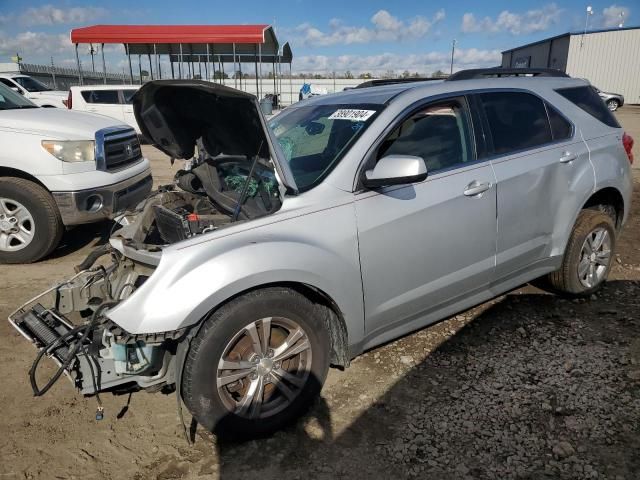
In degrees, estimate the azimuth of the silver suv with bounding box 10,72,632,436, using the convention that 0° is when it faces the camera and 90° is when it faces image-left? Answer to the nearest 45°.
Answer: approximately 45°

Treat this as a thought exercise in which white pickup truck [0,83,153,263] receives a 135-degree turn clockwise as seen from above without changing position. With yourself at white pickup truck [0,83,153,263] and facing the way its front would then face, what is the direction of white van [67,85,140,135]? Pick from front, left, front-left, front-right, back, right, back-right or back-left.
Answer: right

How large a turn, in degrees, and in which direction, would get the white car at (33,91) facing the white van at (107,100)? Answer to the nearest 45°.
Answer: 0° — it already faces it

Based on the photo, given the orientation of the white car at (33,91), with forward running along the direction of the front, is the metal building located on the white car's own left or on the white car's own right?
on the white car's own left

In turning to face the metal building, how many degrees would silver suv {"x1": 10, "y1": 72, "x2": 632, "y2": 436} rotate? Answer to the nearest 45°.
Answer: approximately 180°

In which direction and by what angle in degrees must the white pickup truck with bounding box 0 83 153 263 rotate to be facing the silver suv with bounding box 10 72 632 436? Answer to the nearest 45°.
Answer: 0° — it already faces it

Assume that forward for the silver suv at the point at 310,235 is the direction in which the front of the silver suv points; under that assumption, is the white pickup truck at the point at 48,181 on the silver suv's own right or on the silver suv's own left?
on the silver suv's own right
